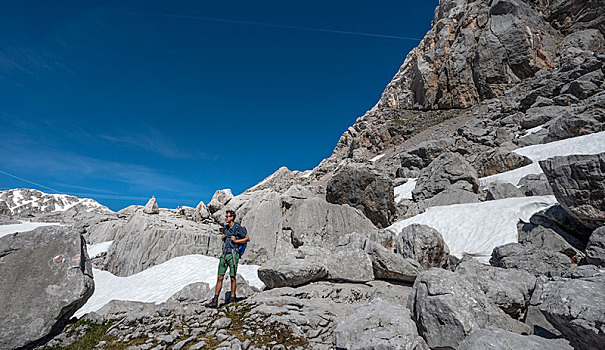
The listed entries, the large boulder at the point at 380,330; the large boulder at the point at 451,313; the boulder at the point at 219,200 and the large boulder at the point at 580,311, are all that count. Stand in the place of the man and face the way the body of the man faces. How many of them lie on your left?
3

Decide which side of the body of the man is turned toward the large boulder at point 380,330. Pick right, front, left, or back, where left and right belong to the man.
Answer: left

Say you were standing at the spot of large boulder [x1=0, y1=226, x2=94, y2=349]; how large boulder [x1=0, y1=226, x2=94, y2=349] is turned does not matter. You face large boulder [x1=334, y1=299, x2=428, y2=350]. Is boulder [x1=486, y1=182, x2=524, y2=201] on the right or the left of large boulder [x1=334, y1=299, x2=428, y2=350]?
left

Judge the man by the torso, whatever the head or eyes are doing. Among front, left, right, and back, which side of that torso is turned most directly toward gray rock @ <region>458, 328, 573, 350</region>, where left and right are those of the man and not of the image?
left

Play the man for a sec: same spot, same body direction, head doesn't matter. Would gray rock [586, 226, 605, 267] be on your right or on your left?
on your left

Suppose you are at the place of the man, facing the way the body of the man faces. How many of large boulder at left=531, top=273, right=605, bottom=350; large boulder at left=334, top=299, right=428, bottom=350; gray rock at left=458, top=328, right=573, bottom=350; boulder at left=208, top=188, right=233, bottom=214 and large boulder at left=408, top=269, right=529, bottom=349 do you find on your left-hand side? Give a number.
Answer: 4

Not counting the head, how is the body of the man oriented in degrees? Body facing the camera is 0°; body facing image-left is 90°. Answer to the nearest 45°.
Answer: approximately 45°

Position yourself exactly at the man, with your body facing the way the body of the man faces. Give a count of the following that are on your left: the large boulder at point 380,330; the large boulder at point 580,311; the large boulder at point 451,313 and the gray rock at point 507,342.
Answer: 4

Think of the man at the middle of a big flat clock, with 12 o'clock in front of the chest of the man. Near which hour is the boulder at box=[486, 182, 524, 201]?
The boulder is roughly at 7 o'clock from the man.

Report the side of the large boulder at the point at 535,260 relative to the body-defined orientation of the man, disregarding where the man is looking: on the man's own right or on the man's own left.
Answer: on the man's own left

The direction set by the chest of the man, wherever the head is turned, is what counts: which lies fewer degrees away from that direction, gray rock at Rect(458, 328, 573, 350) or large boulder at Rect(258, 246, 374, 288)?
the gray rock

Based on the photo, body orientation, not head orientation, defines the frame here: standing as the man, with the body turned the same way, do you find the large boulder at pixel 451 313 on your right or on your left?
on your left

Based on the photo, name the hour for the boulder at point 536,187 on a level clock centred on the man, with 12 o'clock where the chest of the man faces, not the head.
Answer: The boulder is roughly at 7 o'clock from the man.
